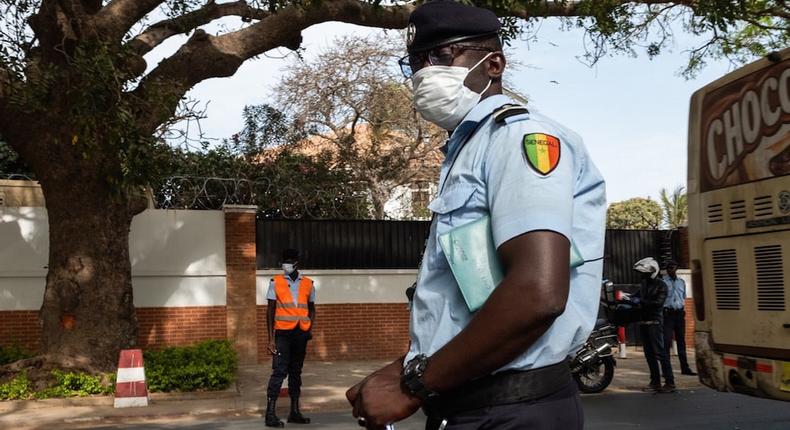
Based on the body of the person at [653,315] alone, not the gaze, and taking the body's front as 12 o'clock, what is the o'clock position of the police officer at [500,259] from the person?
The police officer is roughly at 9 o'clock from the person.

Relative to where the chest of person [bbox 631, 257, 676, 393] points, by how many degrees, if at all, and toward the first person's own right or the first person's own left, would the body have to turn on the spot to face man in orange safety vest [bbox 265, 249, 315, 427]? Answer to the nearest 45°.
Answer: approximately 45° to the first person's own left

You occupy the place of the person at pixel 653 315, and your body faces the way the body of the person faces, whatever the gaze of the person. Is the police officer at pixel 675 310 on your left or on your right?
on your right

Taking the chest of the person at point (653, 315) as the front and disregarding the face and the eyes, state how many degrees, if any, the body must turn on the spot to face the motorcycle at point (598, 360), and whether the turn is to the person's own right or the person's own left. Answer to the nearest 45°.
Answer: approximately 45° to the person's own left

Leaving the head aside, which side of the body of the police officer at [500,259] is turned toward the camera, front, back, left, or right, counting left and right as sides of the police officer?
left

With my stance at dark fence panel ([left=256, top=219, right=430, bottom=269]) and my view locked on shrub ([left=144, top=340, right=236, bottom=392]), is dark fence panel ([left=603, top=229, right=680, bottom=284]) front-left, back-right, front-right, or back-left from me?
back-left

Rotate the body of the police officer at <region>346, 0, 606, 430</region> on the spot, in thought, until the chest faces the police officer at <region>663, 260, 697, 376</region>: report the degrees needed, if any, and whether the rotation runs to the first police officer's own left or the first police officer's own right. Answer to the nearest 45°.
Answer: approximately 90° to the first police officer's own right

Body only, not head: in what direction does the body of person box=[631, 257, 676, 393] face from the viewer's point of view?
to the viewer's left

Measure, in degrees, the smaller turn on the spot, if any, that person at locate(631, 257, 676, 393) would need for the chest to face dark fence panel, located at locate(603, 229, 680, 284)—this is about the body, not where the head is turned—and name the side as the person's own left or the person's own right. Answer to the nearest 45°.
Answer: approximately 90° to the person's own right

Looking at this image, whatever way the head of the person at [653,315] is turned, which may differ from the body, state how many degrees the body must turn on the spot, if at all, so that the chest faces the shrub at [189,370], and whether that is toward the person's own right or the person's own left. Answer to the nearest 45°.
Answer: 0° — they already face it
